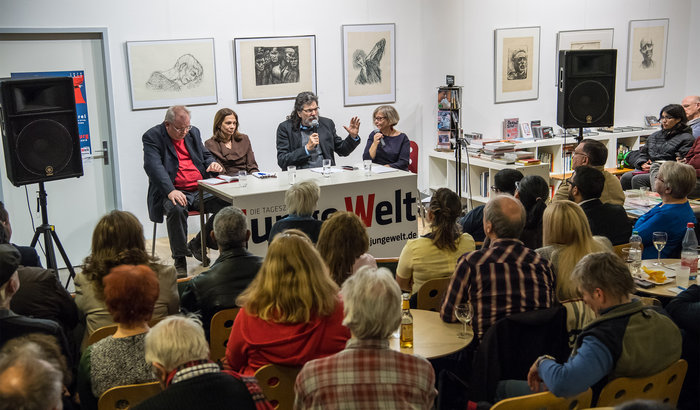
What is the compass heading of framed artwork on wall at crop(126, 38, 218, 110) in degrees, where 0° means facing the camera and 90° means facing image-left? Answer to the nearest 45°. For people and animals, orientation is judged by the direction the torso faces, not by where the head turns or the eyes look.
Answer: approximately 0°

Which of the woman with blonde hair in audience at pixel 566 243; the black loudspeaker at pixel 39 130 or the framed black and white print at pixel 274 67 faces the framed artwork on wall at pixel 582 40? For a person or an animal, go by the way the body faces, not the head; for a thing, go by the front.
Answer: the woman with blonde hair in audience

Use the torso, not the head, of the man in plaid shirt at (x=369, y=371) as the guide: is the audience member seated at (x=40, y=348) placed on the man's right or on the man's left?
on the man's left

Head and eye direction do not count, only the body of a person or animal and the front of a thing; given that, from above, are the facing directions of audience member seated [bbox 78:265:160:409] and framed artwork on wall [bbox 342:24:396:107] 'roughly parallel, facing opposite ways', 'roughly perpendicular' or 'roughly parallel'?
roughly parallel, facing opposite ways

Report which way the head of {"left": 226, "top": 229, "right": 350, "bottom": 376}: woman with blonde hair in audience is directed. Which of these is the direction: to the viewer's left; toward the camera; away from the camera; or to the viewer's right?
away from the camera

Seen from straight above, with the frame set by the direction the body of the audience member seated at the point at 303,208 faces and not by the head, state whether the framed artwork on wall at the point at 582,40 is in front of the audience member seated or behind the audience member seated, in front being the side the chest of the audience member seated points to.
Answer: in front

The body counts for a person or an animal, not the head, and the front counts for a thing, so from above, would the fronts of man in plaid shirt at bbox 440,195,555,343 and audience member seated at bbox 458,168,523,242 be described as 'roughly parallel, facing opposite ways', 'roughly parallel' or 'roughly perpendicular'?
roughly parallel

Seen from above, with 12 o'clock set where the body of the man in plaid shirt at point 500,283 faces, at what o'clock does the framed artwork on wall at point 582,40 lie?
The framed artwork on wall is roughly at 2 o'clock from the man in plaid shirt.

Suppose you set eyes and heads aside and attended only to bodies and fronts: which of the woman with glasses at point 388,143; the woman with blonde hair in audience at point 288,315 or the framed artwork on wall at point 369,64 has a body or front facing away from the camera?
the woman with blonde hair in audience

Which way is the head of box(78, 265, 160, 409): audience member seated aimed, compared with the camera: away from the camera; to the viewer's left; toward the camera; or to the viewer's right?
away from the camera

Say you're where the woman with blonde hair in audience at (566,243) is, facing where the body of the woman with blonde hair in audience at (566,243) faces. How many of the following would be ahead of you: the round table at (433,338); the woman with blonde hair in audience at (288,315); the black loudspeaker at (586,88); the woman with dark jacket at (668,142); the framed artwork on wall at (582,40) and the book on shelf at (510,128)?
4

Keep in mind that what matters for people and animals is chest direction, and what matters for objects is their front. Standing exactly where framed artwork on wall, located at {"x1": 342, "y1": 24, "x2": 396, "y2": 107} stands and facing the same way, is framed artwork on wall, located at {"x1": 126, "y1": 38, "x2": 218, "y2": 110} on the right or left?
on its right

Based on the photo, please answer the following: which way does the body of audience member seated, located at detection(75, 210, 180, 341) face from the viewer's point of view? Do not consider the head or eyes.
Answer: away from the camera

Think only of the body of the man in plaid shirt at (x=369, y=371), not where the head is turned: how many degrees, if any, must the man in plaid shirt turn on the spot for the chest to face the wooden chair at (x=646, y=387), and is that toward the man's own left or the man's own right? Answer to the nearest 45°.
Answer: approximately 90° to the man's own right

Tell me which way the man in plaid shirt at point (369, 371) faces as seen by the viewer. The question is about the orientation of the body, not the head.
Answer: away from the camera

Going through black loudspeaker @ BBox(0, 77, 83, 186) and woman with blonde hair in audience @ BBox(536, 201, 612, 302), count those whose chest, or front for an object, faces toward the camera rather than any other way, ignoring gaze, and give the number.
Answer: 1

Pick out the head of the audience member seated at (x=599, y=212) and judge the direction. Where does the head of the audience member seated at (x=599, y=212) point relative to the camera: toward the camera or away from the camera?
away from the camera

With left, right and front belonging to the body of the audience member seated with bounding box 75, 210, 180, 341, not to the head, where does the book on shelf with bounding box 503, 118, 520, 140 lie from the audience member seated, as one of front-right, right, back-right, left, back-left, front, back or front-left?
front-right

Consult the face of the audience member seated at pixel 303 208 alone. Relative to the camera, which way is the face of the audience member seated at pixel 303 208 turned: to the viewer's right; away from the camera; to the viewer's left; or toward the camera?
away from the camera

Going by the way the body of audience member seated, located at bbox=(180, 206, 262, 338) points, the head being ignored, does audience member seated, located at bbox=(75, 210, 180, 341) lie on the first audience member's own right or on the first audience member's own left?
on the first audience member's own left

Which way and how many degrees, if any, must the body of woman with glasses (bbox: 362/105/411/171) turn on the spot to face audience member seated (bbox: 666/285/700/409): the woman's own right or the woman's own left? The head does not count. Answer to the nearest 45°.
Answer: approximately 45° to the woman's own left

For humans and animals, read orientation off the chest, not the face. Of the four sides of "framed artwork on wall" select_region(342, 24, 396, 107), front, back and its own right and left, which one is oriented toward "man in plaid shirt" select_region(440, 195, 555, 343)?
front

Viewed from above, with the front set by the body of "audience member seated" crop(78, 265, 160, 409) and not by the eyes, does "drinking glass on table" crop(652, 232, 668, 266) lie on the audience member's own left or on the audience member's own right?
on the audience member's own right
